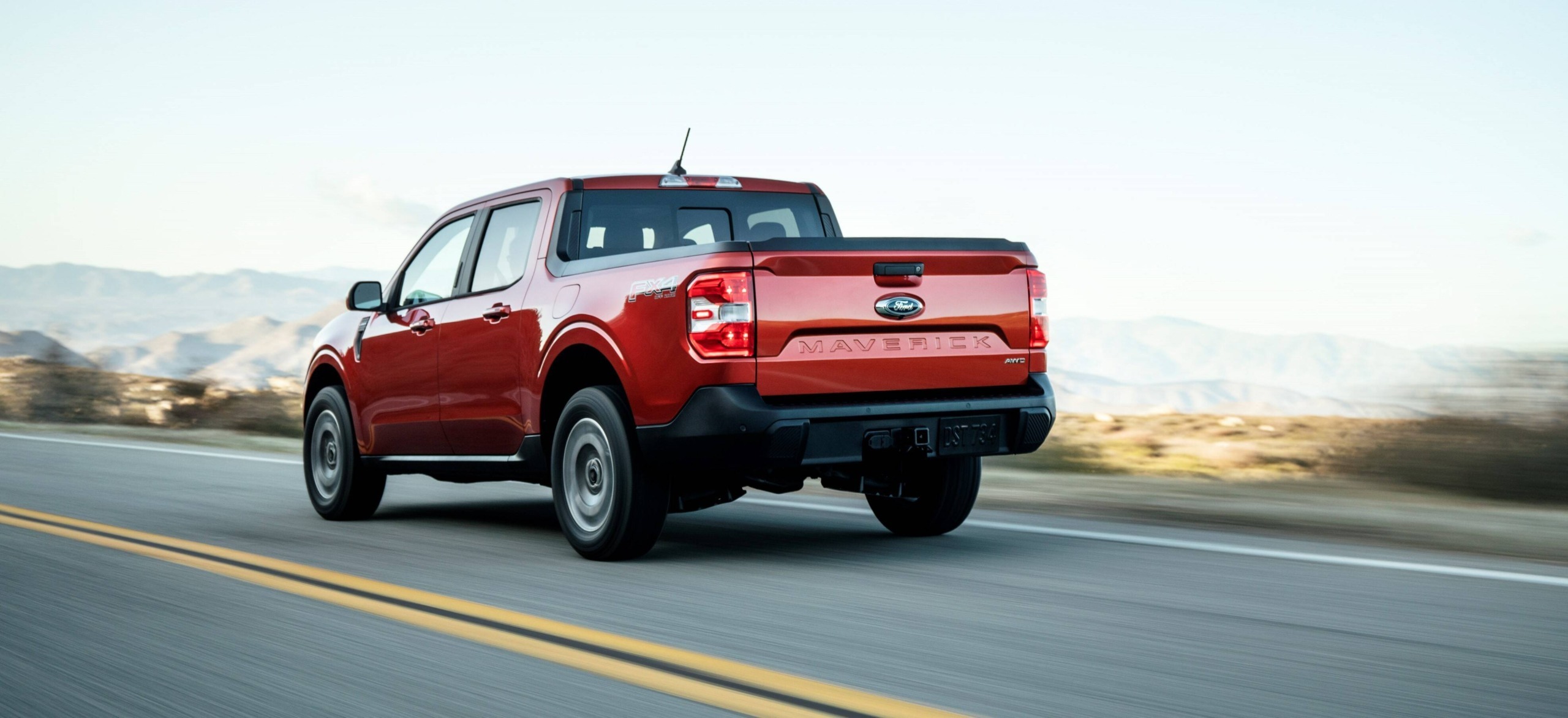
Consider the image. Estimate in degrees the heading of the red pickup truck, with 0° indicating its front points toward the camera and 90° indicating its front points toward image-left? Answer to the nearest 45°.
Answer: approximately 135°
